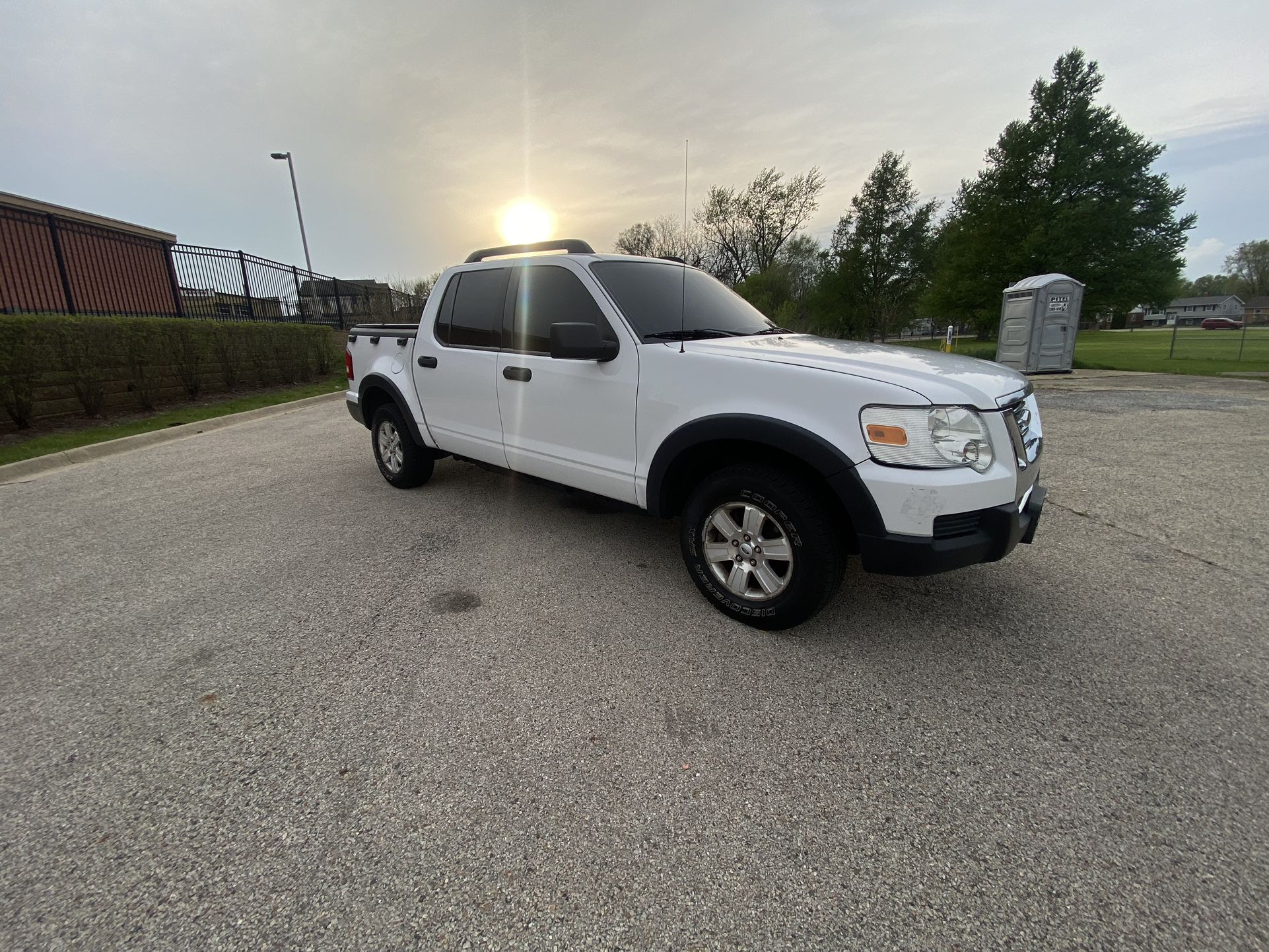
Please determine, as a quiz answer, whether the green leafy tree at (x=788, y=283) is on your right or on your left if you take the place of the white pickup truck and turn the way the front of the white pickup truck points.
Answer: on your left

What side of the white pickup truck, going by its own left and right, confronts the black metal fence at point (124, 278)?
back

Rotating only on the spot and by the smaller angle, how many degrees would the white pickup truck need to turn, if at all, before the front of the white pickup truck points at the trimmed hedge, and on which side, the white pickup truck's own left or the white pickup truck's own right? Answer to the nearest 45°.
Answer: approximately 180°

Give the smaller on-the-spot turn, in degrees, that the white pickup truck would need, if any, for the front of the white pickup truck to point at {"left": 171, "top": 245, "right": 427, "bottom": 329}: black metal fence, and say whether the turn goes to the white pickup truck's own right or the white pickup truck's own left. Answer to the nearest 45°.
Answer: approximately 180°

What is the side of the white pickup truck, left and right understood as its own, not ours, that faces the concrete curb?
back

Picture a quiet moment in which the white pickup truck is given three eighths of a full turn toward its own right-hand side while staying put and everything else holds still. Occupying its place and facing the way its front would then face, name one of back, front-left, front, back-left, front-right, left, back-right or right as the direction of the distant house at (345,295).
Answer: front-right

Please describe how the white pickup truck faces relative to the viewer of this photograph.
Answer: facing the viewer and to the right of the viewer

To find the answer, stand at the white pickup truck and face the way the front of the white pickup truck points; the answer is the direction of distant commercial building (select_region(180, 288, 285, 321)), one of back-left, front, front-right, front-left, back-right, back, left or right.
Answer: back

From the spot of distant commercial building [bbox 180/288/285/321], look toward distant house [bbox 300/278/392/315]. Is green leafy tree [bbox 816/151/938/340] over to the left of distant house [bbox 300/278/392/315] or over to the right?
right

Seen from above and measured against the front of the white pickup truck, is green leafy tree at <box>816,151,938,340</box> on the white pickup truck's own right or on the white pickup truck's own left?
on the white pickup truck's own left
